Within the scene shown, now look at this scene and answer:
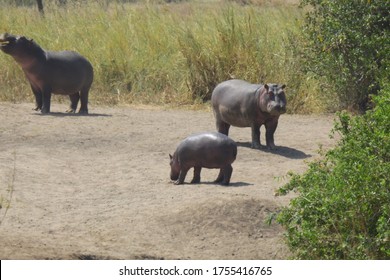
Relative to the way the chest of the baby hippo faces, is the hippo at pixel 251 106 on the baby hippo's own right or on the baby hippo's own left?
on the baby hippo's own right

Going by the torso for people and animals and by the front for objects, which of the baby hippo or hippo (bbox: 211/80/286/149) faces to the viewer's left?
the baby hippo

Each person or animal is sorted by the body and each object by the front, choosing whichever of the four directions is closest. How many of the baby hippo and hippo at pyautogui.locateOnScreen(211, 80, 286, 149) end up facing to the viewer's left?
1

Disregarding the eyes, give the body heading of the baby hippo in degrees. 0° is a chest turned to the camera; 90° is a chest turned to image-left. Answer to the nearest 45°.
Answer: approximately 90°

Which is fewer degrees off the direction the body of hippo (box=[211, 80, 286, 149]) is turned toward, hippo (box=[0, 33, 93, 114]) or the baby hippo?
the baby hippo

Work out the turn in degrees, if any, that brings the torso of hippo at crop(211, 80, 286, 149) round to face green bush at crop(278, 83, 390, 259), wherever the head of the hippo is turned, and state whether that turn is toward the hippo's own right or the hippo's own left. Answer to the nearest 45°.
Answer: approximately 45° to the hippo's own right

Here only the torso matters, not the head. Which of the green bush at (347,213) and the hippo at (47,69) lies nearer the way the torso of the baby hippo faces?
the hippo

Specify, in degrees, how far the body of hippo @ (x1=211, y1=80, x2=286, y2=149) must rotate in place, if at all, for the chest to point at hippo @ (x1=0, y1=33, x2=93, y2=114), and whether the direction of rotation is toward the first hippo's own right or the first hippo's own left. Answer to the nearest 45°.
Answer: approximately 180°

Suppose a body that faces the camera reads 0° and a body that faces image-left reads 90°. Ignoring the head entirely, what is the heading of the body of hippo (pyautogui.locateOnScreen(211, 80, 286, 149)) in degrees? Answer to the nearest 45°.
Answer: approximately 315°

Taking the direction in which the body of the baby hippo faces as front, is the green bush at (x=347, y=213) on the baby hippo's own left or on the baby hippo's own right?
on the baby hippo's own left
